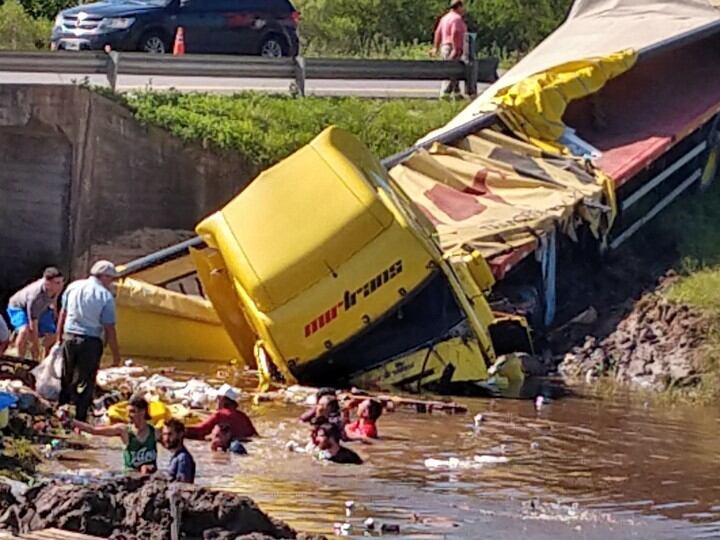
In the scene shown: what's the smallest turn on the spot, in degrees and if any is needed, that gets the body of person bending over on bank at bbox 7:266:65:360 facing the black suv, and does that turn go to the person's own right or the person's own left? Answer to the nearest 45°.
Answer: approximately 135° to the person's own left

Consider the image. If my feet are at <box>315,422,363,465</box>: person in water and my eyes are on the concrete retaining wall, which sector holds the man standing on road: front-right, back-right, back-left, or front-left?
front-right

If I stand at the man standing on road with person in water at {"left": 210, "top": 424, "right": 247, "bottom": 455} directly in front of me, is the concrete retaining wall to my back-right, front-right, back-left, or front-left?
front-right

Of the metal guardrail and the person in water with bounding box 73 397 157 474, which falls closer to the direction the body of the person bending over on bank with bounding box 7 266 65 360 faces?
the person in water

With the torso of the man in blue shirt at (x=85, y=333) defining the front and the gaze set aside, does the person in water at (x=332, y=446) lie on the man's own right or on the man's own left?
on the man's own right

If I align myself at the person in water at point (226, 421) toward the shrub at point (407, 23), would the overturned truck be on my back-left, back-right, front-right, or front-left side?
front-right

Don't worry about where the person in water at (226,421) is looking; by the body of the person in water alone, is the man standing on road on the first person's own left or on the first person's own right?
on the first person's own right

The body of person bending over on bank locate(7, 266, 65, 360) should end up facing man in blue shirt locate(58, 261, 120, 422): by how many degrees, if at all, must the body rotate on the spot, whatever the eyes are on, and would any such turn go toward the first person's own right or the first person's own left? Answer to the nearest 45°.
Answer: approximately 45° to the first person's own right

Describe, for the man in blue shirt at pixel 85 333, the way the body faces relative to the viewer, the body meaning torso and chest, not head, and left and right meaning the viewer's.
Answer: facing away from the viewer and to the right of the viewer

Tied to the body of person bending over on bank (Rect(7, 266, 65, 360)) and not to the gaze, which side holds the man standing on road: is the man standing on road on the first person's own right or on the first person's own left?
on the first person's own left

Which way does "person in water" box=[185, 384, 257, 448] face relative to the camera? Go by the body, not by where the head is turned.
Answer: to the viewer's left

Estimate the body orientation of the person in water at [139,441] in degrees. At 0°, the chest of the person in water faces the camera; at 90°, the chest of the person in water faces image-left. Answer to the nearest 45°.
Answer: approximately 0°

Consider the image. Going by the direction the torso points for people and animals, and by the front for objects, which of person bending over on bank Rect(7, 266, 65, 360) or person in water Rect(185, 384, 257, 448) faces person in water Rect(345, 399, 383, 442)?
the person bending over on bank
